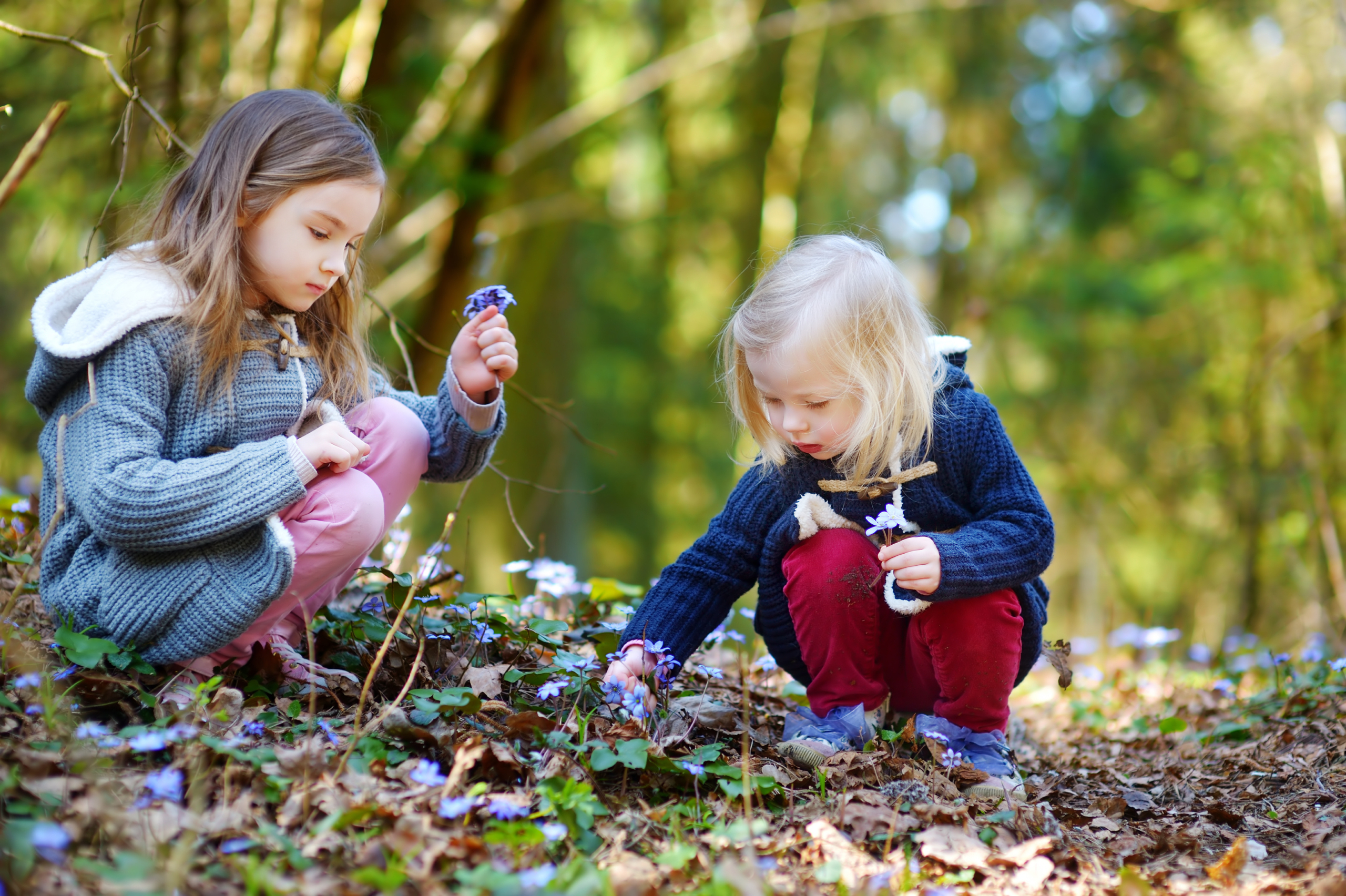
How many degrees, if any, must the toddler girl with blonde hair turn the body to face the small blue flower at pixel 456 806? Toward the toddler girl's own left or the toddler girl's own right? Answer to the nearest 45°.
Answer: approximately 45° to the toddler girl's own right

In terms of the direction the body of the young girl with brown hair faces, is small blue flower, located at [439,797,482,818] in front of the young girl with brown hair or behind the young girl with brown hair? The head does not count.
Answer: in front

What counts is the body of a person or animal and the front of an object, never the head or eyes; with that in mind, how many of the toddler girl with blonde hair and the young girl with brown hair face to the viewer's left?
0

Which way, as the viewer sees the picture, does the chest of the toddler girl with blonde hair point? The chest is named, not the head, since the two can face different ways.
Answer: toward the camera

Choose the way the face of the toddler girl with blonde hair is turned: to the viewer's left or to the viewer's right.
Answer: to the viewer's left

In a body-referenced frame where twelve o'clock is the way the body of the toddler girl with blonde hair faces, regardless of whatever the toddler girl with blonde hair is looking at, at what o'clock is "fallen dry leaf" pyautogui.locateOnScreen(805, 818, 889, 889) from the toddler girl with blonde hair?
The fallen dry leaf is roughly at 12 o'clock from the toddler girl with blonde hair.

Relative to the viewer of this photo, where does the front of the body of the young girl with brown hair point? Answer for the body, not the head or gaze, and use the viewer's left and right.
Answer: facing the viewer and to the right of the viewer

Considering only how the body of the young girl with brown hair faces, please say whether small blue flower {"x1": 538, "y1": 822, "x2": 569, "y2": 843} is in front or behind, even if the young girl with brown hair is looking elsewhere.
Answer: in front

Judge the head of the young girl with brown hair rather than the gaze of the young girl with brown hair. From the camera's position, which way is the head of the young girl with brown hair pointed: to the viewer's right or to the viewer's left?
to the viewer's right

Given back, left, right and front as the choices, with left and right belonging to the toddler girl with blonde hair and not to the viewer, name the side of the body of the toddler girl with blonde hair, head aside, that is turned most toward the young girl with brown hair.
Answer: right

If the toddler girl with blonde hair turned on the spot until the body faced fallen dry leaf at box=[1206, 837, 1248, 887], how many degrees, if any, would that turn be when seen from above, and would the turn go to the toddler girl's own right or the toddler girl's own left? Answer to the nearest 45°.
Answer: approximately 45° to the toddler girl's own left

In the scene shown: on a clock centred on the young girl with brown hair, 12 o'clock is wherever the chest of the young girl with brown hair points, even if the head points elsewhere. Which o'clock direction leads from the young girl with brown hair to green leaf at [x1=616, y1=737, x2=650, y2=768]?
The green leaf is roughly at 12 o'clock from the young girl with brown hair.

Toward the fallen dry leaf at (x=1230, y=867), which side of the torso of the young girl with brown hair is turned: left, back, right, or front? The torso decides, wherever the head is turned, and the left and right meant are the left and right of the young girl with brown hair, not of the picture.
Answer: front

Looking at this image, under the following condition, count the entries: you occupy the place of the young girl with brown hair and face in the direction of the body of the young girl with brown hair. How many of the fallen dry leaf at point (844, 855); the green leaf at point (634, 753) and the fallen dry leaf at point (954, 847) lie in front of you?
3
